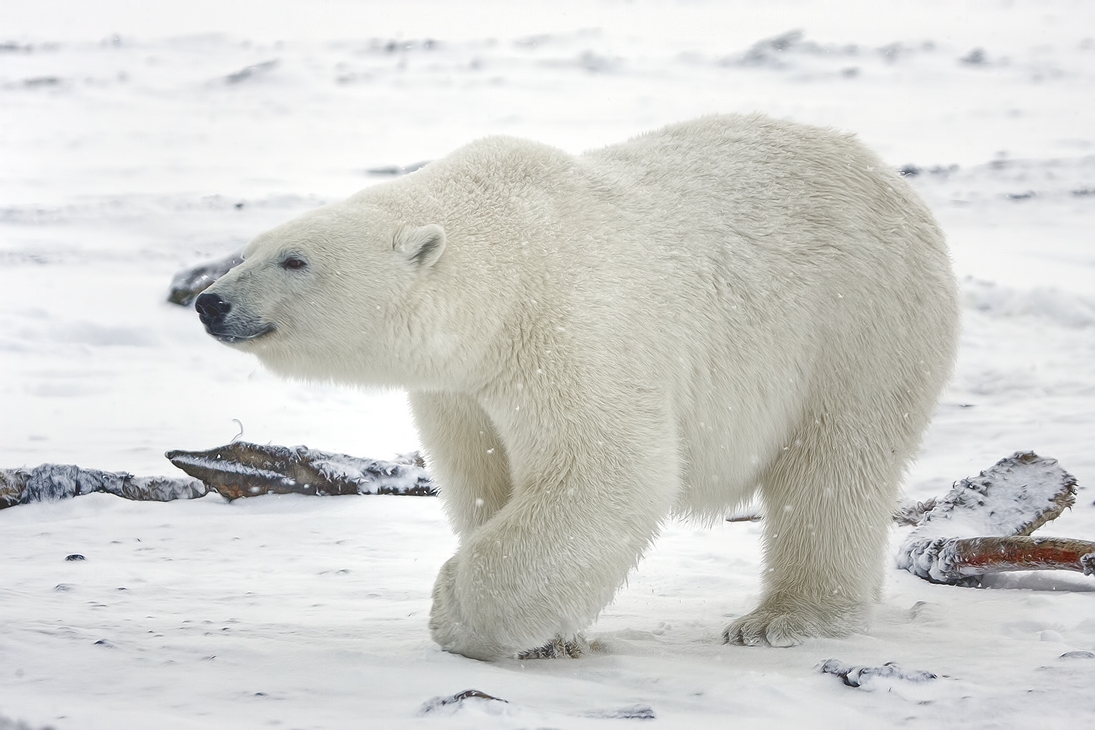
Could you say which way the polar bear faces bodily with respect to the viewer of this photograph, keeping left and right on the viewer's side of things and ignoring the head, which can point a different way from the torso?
facing to the left of the viewer

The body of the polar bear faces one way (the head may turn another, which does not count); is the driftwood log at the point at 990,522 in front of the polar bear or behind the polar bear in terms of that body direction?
behind

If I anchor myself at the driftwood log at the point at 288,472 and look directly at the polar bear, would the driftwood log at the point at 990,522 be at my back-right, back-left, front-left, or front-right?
front-left

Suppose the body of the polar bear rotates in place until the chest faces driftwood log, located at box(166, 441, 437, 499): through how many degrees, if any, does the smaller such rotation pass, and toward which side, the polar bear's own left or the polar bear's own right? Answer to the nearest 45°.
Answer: approximately 45° to the polar bear's own right

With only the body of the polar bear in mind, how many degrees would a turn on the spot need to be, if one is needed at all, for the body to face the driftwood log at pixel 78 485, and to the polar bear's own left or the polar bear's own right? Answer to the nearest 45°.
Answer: approximately 45° to the polar bear's own right

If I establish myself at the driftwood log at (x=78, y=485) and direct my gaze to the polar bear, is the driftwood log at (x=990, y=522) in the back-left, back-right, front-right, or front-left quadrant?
front-left

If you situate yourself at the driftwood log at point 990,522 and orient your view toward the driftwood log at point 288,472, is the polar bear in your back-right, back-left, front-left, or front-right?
front-left
